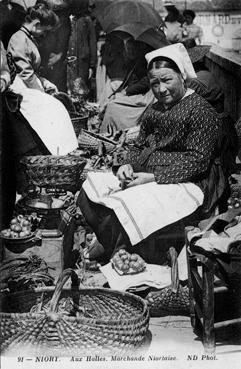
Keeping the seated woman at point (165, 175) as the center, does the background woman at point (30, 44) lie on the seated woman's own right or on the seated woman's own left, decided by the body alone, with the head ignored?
on the seated woman's own right

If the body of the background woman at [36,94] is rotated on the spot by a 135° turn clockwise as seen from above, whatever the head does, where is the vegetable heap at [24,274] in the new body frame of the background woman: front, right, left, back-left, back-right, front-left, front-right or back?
front-left

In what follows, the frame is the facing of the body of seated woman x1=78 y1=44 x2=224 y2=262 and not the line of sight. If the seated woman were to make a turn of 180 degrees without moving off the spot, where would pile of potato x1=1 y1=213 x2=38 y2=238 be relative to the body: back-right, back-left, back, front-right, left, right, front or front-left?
back-left

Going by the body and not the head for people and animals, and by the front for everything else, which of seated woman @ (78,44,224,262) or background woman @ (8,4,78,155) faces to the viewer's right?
the background woman

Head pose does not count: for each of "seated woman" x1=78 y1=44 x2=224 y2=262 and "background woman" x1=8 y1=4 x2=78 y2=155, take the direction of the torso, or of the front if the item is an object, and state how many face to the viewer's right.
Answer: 1

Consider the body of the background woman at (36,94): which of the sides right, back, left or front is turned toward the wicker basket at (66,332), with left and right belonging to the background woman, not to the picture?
right

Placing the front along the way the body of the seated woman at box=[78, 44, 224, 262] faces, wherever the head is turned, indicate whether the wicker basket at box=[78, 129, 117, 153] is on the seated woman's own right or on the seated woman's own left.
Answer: on the seated woman's own right

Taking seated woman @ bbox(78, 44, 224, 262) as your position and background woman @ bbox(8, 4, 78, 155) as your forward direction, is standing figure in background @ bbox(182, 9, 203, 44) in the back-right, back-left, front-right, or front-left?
front-right

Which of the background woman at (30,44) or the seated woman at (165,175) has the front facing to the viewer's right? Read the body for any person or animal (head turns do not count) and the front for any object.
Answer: the background woman

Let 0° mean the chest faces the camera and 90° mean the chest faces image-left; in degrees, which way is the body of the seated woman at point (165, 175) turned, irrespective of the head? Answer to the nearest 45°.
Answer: approximately 45°

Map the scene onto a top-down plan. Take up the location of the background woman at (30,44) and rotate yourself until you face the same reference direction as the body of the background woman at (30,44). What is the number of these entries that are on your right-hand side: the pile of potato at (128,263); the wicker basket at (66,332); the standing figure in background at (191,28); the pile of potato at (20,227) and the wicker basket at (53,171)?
4

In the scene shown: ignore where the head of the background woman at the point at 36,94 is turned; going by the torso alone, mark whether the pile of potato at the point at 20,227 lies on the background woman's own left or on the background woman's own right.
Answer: on the background woman's own right

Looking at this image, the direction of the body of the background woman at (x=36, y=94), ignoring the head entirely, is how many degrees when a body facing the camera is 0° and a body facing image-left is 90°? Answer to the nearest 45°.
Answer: approximately 270°

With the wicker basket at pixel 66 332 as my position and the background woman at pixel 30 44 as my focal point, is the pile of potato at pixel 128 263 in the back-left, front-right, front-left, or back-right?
front-right
